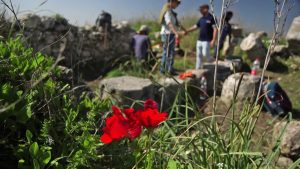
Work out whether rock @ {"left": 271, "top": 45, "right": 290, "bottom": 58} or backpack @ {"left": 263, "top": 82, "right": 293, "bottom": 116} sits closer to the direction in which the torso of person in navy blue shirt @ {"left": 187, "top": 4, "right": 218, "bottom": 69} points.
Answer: the backpack

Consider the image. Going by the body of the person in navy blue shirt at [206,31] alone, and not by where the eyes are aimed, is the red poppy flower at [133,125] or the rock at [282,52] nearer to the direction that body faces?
the red poppy flower

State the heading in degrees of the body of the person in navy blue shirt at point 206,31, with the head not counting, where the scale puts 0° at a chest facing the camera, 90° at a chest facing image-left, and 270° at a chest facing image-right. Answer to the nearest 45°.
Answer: approximately 45°

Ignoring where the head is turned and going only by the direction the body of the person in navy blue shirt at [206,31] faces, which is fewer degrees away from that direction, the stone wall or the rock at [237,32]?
the stone wall

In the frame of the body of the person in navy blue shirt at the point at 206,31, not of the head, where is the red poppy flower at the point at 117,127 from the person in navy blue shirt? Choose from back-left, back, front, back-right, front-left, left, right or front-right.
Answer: front-left

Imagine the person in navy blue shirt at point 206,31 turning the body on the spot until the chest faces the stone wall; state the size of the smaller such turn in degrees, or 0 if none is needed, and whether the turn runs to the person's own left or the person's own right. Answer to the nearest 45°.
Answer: approximately 90° to the person's own right

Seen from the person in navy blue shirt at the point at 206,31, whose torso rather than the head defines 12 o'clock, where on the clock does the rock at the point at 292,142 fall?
The rock is roughly at 10 o'clock from the person in navy blue shirt.

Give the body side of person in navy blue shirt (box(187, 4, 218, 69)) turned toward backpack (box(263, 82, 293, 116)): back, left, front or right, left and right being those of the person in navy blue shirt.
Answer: left

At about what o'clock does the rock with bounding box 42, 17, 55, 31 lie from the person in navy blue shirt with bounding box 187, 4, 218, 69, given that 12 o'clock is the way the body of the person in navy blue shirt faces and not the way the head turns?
The rock is roughly at 2 o'clock from the person in navy blue shirt.

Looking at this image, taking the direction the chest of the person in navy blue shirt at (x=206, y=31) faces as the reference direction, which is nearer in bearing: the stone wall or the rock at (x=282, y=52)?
the stone wall

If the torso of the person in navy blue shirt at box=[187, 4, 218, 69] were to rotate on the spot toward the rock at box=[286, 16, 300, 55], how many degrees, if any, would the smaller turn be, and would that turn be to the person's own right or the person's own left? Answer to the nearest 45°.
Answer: approximately 180°

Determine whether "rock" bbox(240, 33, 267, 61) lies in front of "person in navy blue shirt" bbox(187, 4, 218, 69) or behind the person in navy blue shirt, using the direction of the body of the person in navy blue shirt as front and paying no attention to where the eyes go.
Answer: behind

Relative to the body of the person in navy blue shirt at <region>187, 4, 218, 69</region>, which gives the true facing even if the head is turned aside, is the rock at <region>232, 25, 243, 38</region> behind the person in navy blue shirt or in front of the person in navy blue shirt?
behind
